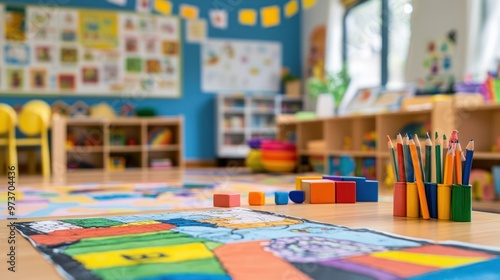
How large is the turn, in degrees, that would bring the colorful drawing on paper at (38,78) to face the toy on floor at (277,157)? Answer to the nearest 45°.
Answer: approximately 45° to its left

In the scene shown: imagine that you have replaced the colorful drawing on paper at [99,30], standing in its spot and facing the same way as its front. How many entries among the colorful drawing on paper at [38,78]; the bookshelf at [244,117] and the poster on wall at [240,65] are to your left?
2

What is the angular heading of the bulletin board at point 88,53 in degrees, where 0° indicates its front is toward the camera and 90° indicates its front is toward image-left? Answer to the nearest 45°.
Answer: approximately 0°

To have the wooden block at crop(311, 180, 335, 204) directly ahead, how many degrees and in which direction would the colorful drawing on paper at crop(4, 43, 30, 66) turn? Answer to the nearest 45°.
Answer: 0° — it already faces it

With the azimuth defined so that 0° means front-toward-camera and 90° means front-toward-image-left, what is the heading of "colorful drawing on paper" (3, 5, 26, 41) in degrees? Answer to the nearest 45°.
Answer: approximately 0°
